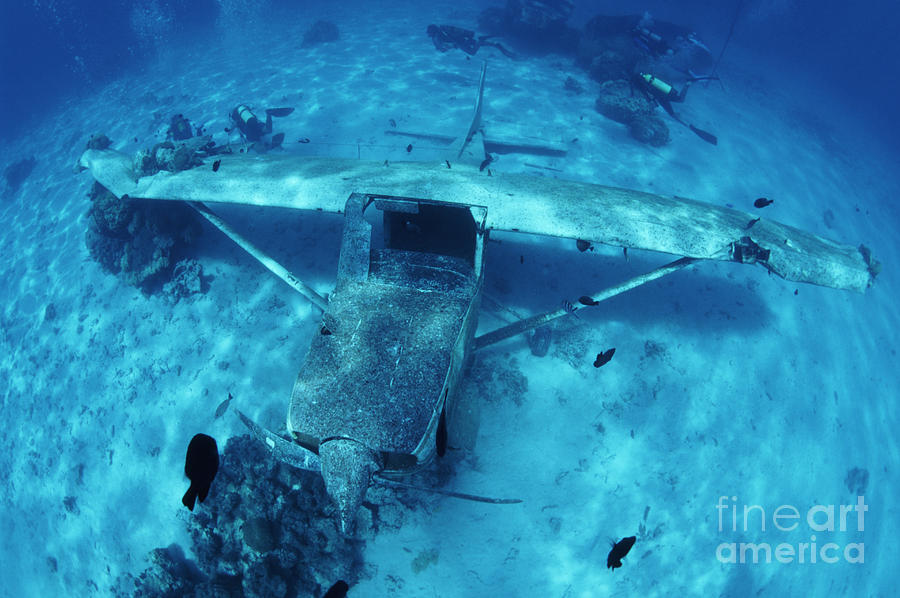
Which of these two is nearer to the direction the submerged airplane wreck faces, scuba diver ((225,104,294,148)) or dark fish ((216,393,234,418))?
the dark fish

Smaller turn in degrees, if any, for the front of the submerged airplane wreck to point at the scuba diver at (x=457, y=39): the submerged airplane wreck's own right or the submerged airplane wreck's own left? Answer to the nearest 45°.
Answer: approximately 180°

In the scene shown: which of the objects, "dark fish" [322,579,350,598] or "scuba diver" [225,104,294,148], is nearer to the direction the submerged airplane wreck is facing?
the dark fish

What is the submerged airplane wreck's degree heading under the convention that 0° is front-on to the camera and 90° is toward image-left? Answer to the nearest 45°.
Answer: approximately 0°

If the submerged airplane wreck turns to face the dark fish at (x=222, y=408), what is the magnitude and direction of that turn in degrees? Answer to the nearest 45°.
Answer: approximately 90° to its right

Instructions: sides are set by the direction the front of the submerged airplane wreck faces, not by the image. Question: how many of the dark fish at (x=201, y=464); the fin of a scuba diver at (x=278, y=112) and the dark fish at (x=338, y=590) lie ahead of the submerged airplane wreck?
2

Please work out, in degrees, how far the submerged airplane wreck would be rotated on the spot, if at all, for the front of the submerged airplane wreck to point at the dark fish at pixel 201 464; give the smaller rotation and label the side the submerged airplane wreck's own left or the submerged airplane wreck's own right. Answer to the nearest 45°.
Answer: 0° — it already faces it

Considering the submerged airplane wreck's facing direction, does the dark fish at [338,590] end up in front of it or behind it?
in front

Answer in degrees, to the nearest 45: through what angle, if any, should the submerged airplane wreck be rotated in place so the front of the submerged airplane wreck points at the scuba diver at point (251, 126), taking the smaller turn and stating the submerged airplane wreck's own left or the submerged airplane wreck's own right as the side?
approximately 135° to the submerged airplane wreck's own right

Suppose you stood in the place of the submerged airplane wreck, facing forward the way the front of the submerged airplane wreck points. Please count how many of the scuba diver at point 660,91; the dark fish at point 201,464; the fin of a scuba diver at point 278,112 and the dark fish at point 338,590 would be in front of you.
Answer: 2

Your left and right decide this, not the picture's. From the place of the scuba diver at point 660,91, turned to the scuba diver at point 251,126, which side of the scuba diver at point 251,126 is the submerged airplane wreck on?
left

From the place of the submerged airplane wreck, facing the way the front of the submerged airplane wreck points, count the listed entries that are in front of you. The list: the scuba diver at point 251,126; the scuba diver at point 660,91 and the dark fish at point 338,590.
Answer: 1

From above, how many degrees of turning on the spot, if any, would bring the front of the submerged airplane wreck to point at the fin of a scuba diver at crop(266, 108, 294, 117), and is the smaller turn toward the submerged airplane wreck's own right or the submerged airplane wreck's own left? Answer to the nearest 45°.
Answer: approximately 135° to the submerged airplane wreck's own right

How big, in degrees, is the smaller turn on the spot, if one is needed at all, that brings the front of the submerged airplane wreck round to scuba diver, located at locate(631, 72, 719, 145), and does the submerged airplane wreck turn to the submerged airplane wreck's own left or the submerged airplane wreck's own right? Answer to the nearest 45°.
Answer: approximately 135° to the submerged airplane wreck's own left
